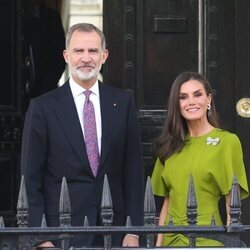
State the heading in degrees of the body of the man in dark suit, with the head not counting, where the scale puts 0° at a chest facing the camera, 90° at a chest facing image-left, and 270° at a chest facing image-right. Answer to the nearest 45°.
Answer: approximately 0°

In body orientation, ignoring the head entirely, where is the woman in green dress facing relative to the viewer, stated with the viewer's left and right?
facing the viewer

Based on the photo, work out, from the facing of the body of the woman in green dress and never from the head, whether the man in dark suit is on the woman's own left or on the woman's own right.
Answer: on the woman's own right

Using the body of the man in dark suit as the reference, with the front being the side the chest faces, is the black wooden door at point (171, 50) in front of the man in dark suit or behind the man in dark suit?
behind

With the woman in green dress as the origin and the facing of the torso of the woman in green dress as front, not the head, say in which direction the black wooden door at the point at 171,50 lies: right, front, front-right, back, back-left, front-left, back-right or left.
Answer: back

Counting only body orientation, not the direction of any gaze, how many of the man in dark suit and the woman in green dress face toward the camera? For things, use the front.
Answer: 2

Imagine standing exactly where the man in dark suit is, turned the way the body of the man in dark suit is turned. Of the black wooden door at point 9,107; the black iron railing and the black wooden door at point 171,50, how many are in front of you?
1
